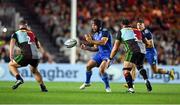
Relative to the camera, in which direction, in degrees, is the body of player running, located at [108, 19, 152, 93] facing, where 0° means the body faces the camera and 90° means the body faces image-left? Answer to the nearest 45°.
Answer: approximately 135°

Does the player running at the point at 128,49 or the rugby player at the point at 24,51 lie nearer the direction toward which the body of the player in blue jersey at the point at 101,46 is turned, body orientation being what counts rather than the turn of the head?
the rugby player

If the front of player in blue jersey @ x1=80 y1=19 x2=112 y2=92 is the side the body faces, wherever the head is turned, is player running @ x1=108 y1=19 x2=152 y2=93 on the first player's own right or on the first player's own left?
on the first player's own left

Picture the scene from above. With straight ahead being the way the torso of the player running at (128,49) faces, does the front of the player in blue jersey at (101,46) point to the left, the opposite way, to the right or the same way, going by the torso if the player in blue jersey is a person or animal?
to the left

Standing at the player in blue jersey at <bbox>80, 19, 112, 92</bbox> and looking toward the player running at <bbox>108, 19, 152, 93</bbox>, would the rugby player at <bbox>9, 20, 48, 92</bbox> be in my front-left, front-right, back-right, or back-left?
back-right

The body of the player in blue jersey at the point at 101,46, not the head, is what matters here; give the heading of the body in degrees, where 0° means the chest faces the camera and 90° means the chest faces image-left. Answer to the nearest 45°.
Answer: approximately 45°

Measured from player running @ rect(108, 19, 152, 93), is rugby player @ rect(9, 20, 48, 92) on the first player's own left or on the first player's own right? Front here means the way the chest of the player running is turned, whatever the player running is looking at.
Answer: on the first player's own left
